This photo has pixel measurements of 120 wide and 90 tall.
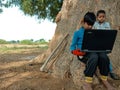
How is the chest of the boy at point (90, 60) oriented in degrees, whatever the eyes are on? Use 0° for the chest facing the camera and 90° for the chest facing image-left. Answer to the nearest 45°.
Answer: approximately 315°
